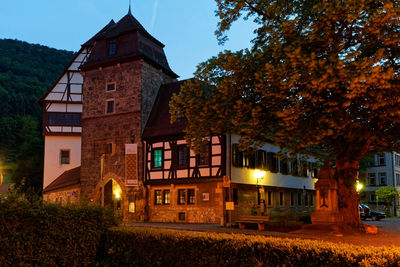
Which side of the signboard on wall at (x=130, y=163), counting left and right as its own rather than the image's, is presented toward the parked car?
left

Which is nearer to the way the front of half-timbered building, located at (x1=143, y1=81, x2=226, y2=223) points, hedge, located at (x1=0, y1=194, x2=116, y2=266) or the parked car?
the hedge

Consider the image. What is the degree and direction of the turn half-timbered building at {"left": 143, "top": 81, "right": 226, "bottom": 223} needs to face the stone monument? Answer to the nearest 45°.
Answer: approximately 45° to its left

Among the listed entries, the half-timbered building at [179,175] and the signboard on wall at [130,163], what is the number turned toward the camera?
2

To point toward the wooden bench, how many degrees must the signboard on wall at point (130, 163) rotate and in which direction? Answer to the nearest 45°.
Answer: approximately 45° to its left

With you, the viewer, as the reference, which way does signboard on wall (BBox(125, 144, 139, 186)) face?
facing the viewer

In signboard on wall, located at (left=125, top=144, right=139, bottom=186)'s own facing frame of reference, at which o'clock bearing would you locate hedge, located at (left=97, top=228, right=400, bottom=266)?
The hedge is roughly at 12 o'clock from the signboard on wall.

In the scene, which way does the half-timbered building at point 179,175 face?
toward the camera

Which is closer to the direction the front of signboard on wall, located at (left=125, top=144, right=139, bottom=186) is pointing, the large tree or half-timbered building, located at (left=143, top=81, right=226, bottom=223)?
the large tree

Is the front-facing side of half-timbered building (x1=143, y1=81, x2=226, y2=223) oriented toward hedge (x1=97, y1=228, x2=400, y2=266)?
yes

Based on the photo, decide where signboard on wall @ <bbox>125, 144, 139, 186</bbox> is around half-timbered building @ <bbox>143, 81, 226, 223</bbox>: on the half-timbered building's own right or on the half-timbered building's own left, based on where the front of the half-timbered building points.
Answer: on the half-timbered building's own right

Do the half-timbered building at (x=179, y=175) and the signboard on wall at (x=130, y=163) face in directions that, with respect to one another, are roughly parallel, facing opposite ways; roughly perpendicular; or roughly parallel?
roughly parallel

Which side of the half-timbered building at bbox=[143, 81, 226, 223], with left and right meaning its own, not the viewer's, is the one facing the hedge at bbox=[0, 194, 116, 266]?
front

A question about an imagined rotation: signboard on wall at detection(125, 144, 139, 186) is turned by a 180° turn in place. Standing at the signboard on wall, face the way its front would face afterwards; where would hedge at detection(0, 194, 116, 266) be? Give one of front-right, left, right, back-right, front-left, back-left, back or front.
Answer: back
